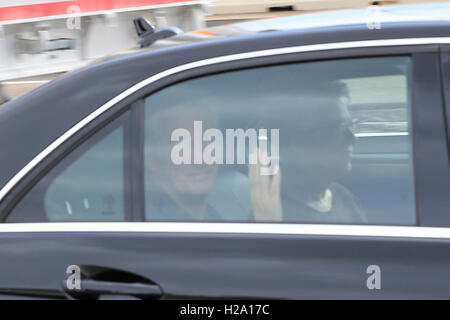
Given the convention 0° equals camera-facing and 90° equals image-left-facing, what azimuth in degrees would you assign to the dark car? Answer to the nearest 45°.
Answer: approximately 270°
